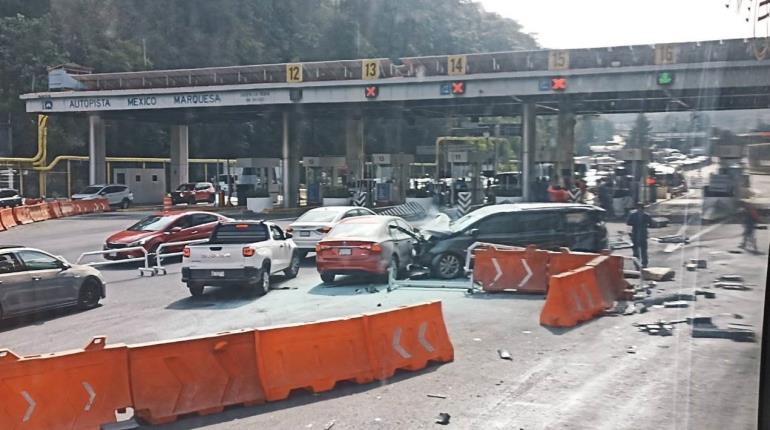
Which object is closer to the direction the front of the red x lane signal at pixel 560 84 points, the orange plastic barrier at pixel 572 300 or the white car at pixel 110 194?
the orange plastic barrier

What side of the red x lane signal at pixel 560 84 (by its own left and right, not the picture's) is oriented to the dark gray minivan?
front

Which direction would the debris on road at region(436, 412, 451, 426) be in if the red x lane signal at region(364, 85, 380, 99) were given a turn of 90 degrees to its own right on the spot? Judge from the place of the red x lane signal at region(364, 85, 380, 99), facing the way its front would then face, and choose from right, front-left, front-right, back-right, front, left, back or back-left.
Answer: left

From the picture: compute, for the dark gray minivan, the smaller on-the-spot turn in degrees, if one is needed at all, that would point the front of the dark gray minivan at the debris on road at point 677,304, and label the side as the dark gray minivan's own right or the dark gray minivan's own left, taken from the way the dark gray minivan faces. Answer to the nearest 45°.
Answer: approximately 90° to the dark gray minivan's own left

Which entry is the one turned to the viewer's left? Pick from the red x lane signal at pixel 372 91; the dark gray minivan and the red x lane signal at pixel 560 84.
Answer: the dark gray minivan

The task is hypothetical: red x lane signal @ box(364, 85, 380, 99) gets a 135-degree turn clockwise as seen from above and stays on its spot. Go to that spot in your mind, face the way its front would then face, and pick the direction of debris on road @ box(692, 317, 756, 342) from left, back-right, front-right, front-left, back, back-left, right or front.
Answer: back-left

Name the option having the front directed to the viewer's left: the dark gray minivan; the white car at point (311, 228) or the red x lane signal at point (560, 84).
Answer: the dark gray minivan

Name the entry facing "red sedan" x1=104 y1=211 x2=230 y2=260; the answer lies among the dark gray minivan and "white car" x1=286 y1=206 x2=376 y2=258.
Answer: the dark gray minivan

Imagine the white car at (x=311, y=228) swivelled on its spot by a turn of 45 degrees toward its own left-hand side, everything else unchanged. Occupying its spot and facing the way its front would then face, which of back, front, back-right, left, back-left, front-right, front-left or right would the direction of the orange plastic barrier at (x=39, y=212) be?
front-left

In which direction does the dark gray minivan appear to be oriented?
to the viewer's left

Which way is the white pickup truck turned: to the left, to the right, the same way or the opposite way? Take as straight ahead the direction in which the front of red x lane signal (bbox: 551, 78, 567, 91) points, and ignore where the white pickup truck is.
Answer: the opposite way

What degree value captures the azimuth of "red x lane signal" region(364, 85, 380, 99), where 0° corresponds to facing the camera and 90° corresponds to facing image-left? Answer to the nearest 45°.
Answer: approximately 0°

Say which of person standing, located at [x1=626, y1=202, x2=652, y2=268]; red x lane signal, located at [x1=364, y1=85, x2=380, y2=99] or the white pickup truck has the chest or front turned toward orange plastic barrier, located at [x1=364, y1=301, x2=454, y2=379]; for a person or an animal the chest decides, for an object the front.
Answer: the red x lane signal

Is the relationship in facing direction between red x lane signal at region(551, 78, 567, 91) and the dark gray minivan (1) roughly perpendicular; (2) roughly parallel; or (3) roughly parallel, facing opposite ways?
roughly perpendicular

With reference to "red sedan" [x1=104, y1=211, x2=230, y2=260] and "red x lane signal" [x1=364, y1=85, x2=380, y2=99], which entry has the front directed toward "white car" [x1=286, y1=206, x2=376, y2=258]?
the red x lane signal

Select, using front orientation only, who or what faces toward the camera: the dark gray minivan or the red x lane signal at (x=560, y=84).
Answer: the red x lane signal

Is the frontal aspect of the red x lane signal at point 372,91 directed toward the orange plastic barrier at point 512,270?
yes

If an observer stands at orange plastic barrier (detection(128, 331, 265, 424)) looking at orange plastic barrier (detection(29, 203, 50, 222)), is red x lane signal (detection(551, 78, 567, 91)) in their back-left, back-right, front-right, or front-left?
front-right
